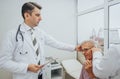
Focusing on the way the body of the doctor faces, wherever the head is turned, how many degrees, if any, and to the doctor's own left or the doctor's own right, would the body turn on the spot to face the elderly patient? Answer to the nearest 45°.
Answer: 0° — they already face them

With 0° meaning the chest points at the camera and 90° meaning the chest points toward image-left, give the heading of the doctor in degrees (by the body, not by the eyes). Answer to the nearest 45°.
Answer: approximately 315°

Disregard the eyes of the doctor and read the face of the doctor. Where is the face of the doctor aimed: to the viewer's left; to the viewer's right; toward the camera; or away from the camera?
to the viewer's right
